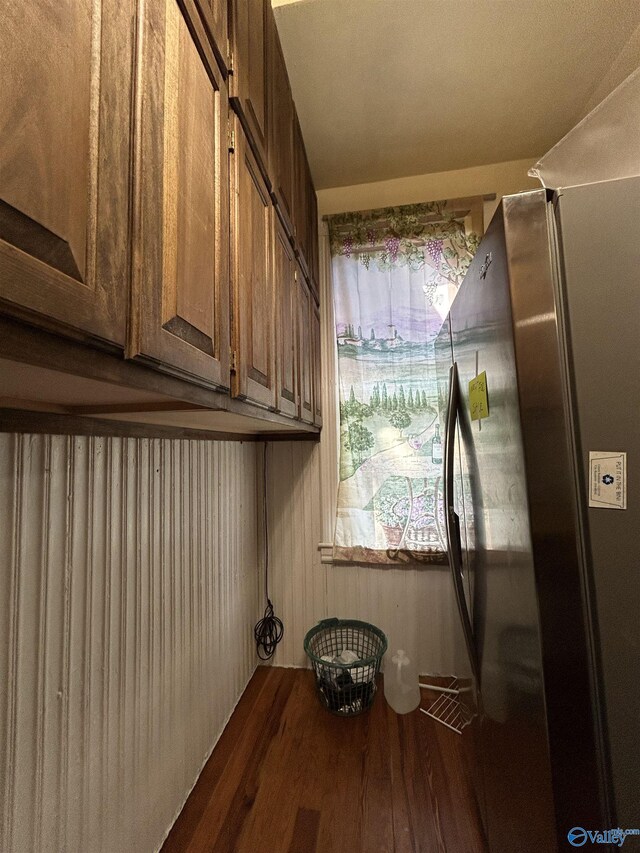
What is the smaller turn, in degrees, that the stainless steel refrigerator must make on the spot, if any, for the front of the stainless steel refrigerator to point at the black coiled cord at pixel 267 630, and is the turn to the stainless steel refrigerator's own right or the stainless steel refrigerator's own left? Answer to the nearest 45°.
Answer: approximately 45° to the stainless steel refrigerator's own right

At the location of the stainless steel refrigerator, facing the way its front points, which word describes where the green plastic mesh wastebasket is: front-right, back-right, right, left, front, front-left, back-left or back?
front-right

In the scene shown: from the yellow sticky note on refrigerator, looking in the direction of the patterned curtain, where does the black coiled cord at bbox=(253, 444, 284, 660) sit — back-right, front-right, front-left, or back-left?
front-left

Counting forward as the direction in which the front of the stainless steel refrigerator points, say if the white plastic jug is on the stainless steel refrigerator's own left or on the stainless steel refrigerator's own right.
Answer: on the stainless steel refrigerator's own right

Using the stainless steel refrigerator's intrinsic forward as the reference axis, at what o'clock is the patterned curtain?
The patterned curtain is roughly at 2 o'clock from the stainless steel refrigerator.

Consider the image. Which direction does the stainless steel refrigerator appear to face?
to the viewer's left
